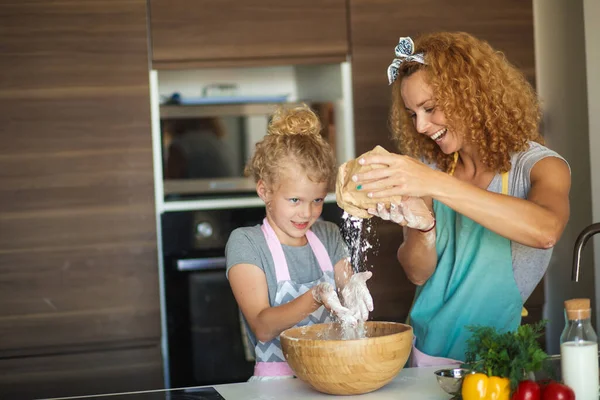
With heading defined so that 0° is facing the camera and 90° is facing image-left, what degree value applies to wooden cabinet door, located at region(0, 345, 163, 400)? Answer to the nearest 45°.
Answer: approximately 0°

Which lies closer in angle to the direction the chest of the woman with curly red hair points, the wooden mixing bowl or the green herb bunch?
the wooden mixing bowl

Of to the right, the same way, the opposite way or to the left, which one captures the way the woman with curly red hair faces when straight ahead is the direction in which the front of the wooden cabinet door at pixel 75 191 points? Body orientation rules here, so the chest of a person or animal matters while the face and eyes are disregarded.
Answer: to the right

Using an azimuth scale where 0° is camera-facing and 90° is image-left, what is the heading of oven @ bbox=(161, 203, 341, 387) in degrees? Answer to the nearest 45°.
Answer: approximately 0°

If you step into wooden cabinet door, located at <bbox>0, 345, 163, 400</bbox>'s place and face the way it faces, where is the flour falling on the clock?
The flour falling is roughly at 10 o'clock from the wooden cabinet door.
